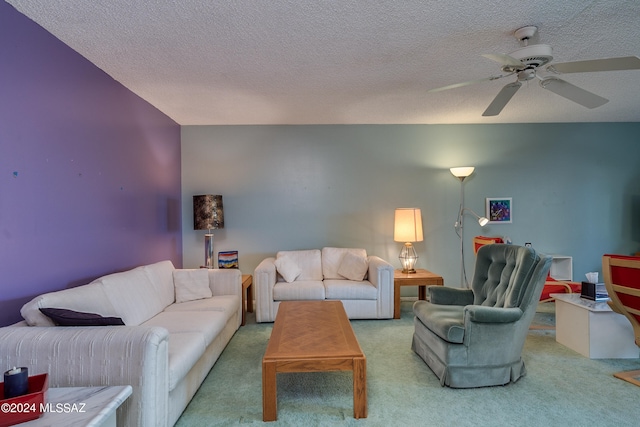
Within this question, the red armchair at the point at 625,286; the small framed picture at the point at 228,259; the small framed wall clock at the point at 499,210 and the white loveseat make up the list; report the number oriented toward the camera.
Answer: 3

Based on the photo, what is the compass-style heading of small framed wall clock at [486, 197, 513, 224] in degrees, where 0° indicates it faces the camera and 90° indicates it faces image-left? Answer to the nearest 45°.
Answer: approximately 0°

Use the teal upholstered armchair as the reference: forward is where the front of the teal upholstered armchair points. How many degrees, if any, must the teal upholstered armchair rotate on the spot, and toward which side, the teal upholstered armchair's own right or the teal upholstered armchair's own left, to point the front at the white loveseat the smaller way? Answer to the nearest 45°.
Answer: approximately 90° to the teal upholstered armchair's own right

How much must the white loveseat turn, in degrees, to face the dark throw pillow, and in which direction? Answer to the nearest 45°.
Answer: approximately 45° to its right

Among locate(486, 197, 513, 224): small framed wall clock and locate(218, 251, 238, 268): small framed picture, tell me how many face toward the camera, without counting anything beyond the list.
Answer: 2

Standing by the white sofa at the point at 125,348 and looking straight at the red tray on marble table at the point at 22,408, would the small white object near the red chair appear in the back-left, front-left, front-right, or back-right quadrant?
back-left
